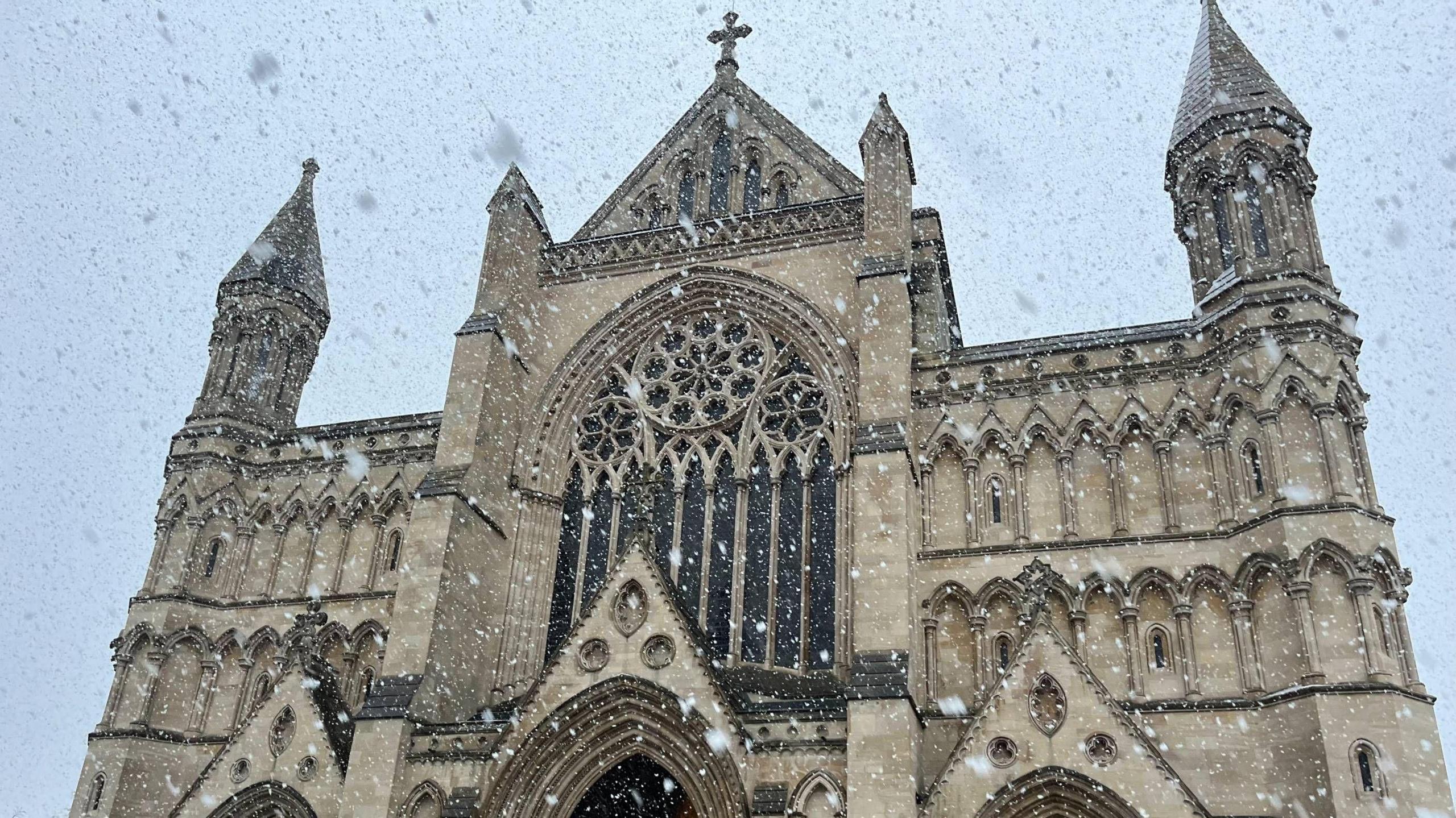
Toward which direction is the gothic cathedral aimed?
toward the camera
